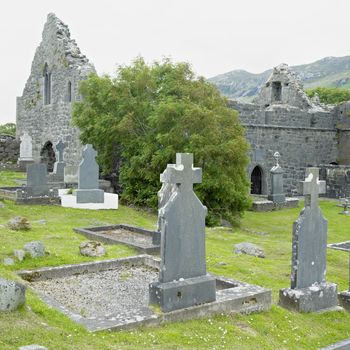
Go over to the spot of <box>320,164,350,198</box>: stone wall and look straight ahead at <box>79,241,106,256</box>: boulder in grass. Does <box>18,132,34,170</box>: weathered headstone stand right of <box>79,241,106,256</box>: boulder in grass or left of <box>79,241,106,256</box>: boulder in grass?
right

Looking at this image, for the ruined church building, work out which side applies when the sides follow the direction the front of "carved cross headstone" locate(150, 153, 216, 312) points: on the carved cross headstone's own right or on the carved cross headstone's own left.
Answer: on the carved cross headstone's own right
